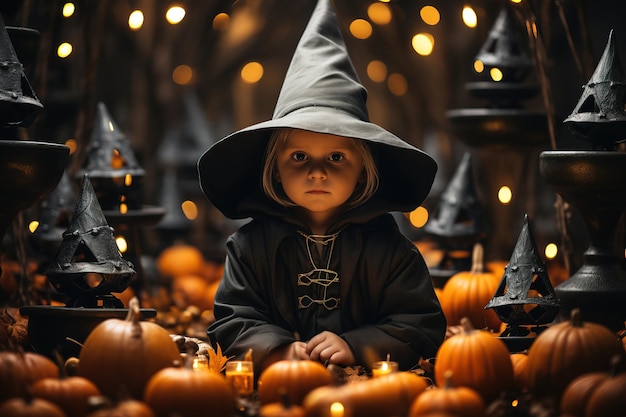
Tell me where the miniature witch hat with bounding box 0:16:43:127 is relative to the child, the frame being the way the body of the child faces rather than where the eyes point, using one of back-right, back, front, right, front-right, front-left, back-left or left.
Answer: right

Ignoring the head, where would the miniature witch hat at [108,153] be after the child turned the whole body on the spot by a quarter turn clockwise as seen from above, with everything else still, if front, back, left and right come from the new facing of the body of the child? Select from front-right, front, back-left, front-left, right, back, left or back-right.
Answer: front-right

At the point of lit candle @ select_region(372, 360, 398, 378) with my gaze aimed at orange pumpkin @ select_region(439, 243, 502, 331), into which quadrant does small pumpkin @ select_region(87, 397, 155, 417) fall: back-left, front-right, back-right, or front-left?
back-left

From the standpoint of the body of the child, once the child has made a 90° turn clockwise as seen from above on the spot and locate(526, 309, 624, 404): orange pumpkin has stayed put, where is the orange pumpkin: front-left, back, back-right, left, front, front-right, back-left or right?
back-left

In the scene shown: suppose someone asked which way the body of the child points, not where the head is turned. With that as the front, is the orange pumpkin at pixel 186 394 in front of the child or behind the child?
in front

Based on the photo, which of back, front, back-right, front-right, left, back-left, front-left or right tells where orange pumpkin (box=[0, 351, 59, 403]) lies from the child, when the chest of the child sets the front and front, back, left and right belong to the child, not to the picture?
front-right

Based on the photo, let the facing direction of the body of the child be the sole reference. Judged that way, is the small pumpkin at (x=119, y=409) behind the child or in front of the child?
in front

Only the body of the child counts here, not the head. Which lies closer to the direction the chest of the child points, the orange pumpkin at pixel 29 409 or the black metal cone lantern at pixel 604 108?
the orange pumpkin

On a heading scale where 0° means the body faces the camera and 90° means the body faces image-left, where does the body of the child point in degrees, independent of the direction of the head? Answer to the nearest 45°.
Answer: approximately 0°

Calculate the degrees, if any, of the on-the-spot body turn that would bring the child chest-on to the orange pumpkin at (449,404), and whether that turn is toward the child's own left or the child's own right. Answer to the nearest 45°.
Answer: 0° — they already face it

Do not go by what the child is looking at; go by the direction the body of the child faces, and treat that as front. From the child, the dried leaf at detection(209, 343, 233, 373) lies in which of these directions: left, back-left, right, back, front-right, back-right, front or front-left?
front-right

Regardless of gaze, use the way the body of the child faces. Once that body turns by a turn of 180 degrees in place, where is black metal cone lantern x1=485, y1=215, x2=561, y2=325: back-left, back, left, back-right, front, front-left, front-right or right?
right
